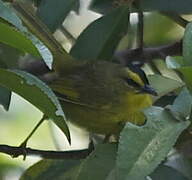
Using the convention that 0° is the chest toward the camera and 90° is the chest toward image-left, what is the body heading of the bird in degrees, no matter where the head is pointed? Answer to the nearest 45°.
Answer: approximately 270°

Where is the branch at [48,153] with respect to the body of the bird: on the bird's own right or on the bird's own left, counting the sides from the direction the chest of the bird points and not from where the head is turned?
on the bird's own right
